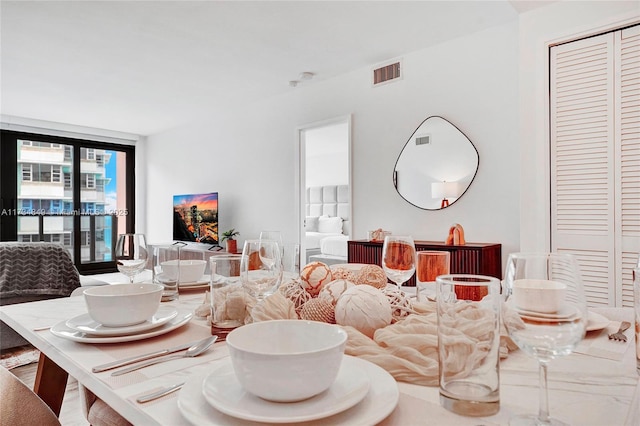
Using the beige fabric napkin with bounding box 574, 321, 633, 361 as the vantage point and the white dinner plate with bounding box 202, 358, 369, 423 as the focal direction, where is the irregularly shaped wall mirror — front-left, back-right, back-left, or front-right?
back-right

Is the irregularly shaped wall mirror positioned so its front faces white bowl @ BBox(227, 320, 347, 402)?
yes

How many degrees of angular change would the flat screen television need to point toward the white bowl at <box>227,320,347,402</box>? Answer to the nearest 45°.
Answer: approximately 45° to its left

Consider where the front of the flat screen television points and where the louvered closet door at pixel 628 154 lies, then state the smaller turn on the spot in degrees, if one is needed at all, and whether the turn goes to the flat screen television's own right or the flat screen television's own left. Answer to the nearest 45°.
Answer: approximately 90° to the flat screen television's own left

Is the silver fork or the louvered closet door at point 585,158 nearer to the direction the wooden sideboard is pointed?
the silver fork

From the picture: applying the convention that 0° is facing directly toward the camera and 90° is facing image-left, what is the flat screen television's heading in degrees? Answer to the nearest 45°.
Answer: approximately 45°

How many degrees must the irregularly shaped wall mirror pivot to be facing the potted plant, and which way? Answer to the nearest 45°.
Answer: approximately 90° to its right

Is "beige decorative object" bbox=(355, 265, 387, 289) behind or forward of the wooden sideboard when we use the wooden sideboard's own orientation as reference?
forward

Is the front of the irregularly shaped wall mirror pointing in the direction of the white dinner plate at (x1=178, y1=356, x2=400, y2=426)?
yes

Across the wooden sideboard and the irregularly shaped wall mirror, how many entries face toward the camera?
2

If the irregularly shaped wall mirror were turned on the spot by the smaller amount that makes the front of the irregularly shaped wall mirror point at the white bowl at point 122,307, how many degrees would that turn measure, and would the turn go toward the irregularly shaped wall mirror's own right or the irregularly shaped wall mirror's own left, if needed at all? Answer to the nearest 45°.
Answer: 0° — it already faces it

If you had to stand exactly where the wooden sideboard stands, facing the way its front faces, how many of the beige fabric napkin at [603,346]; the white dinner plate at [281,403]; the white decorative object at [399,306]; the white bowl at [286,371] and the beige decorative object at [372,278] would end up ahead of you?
5
